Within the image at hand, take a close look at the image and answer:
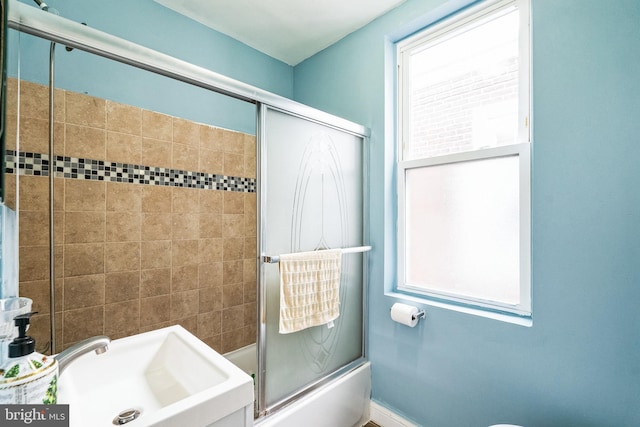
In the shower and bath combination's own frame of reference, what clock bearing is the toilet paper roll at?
The toilet paper roll is roughly at 11 o'clock from the shower and bath combination.

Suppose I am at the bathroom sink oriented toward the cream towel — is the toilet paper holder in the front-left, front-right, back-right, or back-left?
front-right

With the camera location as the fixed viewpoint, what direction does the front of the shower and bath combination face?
facing the viewer and to the right of the viewer

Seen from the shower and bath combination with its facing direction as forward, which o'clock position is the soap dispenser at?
The soap dispenser is roughly at 3 o'clock from the shower and bath combination.

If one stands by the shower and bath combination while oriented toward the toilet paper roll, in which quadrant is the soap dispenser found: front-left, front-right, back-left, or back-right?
back-right

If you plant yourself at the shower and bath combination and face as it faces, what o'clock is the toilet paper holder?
The toilet paper holder is roughly at 11 o'clock from the shower and bath combination.

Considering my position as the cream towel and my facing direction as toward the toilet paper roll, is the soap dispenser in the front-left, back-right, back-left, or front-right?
back-right

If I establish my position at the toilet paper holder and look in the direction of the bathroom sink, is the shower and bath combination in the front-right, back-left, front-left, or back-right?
front-right
